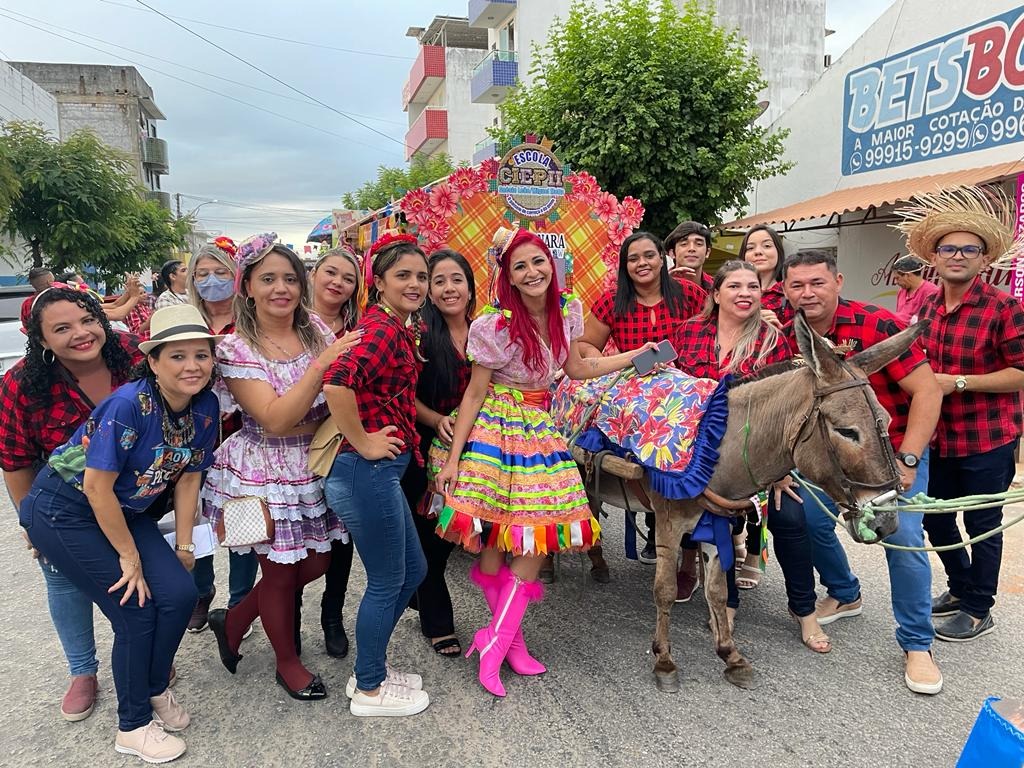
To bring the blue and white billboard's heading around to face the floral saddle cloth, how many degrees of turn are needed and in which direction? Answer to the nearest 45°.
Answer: approximately 45° to its left

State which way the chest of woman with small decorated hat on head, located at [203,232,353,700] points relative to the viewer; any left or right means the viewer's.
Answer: facing the viewer and to the right of the viewer

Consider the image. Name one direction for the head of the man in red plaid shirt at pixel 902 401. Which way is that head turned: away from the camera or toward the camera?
toward the camera

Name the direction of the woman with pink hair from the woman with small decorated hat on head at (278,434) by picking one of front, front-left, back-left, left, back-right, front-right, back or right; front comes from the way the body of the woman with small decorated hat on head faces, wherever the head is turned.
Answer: front-left

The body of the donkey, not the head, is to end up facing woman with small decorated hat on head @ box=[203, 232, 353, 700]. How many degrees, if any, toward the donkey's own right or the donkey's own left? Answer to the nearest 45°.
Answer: approximately 135° to the donkey's own right

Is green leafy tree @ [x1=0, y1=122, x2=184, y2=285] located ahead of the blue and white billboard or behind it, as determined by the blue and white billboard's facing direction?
ahead

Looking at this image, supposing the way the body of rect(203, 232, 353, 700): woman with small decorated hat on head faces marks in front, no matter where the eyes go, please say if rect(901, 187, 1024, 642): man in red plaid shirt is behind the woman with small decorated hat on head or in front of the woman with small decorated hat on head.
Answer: in front

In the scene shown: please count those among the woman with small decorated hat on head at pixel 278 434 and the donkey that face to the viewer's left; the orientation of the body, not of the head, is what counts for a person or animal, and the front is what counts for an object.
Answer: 0

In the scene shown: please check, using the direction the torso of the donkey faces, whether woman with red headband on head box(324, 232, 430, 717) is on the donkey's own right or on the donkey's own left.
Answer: on the donkey's own right

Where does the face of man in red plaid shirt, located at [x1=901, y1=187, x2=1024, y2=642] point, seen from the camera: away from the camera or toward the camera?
toward the camera

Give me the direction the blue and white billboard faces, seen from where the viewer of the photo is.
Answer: facing the viewer and to the left of the viewer

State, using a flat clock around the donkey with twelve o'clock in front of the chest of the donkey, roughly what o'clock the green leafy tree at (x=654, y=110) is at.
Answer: The green leafy tree is roughly at 7 o'clock from the donkey.

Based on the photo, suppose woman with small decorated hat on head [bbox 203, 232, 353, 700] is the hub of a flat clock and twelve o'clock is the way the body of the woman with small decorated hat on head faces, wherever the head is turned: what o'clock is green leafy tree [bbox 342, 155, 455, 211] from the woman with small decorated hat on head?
The green leafy tree is roughly at 8 o'clock from the woman with small decorated hat on head.

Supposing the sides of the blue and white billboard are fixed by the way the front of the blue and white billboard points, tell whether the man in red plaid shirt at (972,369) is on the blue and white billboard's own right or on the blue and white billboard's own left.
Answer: on the blue and white billboard's own left

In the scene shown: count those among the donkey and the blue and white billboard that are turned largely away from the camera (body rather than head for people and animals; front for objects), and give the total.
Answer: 0
